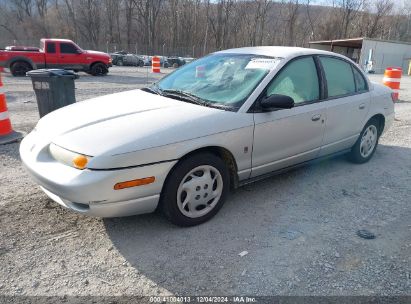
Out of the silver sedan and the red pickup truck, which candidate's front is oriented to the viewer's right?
the red pickup truck

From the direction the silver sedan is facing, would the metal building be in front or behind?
behind

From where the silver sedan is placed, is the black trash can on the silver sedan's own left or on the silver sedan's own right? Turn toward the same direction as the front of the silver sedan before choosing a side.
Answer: on the silver sedan's own right

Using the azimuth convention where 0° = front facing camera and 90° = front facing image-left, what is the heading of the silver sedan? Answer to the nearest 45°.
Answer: approximately 45°

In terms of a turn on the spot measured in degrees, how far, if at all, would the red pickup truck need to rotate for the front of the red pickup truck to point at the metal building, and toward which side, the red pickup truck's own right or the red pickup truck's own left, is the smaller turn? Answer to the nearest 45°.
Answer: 0° — it already faces it

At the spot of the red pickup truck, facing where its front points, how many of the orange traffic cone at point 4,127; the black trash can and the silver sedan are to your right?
3

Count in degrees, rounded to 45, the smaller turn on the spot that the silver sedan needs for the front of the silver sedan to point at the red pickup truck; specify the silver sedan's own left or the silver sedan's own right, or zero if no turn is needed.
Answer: approximately 90° to the silver sedan's own right

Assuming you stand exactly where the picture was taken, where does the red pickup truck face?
facing to the right of the viewer

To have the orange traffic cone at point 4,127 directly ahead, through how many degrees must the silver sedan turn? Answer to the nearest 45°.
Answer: approximately 90° to its right

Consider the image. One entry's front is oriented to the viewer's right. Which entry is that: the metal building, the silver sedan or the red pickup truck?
the red pickup truck

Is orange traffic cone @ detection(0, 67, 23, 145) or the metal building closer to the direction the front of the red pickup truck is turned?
the metal building
